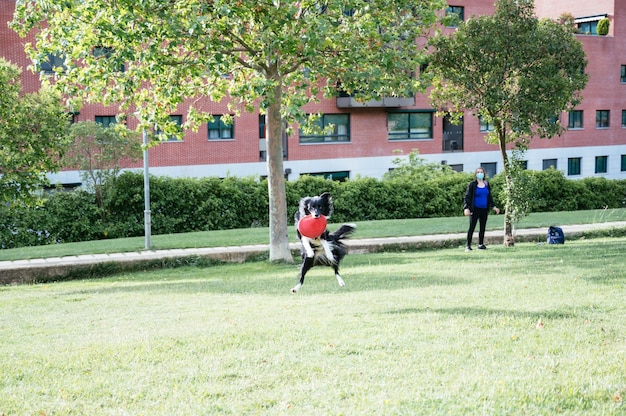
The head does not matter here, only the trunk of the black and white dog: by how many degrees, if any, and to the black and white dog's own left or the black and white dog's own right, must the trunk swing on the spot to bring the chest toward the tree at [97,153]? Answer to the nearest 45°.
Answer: approximately 135° to the black and white dog's own right

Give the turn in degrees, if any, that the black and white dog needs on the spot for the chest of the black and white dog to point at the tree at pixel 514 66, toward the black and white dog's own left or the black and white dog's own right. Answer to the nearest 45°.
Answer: approximately 135° to the black and white dog's own left

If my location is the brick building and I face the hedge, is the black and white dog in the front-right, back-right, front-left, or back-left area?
front-left

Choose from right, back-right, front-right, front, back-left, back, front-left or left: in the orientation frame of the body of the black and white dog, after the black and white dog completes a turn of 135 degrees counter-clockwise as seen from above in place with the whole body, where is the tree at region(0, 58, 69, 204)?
left

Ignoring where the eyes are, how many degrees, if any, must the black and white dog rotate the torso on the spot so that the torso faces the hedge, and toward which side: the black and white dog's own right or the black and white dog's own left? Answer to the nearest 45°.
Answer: approximately 180°

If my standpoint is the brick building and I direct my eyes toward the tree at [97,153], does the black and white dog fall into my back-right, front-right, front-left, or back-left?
front-left

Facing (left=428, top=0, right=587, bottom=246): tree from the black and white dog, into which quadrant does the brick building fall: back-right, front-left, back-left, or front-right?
front-left

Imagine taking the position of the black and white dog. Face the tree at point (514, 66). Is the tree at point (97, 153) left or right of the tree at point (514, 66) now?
left

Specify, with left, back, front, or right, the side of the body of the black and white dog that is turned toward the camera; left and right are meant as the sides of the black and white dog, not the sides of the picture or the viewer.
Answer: front

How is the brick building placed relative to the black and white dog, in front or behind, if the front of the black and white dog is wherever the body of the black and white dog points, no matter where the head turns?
behind
